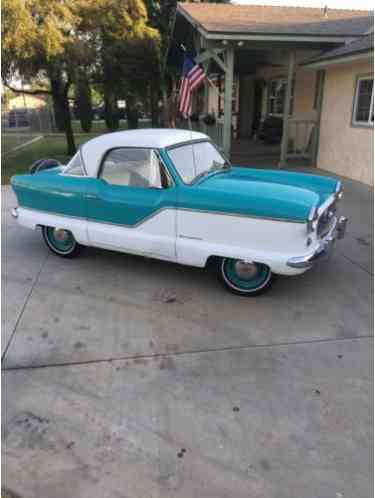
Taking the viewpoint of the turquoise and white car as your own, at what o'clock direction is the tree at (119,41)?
The tree is roughly at 7 o'clock from the turquoise and white car.

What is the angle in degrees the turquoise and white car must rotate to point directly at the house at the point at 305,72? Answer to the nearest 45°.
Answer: approximately 90° to its left

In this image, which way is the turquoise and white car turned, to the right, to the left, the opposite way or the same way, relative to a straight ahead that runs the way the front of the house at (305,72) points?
to the left

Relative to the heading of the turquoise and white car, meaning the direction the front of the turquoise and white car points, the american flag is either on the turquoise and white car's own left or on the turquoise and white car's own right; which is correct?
on the turquoise and white car's own left

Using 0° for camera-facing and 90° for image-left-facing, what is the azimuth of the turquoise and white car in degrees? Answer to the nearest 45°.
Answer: approximately 315°

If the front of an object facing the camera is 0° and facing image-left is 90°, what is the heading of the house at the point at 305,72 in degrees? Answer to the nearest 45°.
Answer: approximately 45°

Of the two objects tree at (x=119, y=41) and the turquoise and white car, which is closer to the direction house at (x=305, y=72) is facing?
the turquoise and white car
